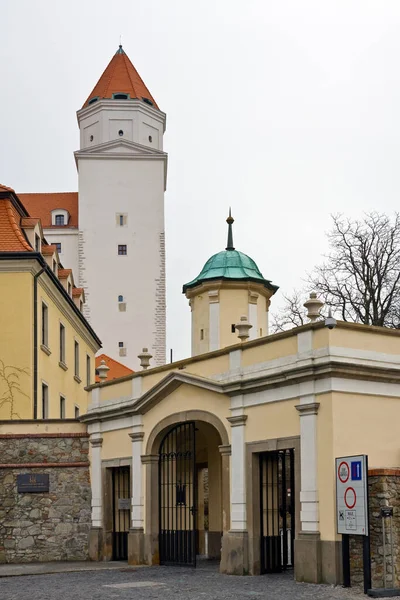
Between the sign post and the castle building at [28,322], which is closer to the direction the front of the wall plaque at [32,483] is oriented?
the sign post

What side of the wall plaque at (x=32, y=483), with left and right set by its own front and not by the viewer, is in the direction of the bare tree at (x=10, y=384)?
back

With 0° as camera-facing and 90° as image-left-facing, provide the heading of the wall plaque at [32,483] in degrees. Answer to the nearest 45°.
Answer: approximately 0°

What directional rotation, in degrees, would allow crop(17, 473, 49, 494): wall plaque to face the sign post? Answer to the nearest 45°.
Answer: approximately 45° to its left

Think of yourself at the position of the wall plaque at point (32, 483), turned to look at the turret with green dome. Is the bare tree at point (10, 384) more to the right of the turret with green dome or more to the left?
left

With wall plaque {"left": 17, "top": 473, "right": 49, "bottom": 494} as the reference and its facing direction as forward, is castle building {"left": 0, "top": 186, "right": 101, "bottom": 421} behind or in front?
behind

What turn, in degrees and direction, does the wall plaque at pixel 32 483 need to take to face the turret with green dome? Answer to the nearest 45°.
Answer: approximately 135° to its left
